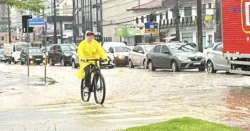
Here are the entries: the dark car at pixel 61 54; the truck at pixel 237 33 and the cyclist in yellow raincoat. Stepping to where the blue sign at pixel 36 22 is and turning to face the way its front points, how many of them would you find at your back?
1

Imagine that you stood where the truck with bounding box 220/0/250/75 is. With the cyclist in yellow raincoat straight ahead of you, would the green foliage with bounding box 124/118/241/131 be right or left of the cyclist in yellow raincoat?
left

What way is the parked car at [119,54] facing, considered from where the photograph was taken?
facing the viewer and to the right of the viewer

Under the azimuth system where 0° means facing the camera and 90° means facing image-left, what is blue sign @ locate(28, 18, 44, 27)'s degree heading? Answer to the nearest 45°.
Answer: approximately 0°

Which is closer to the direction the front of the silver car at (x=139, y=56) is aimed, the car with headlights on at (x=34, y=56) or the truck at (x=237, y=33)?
the truck

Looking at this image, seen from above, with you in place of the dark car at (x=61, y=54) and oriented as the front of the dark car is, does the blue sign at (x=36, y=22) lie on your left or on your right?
on your right

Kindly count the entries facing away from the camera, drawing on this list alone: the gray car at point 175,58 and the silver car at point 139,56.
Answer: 0

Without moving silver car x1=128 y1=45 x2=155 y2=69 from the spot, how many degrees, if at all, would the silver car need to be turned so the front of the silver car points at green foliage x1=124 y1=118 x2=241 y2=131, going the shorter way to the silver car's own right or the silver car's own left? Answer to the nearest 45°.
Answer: approximately 45° to the silver car's own right

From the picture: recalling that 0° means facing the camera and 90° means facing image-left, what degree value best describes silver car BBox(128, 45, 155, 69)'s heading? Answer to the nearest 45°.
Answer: approximately 315°

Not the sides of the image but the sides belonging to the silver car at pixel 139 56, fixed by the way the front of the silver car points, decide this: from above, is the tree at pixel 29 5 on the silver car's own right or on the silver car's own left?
on the silver car's own right
